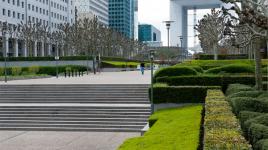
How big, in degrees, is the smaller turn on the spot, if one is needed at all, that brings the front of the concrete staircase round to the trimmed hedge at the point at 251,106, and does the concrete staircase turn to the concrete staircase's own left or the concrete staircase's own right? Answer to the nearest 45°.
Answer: approximately 45° to the concrete staircase's own left

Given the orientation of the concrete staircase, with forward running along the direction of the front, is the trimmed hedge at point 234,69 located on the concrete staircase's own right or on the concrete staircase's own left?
on the concrete staircase's own left

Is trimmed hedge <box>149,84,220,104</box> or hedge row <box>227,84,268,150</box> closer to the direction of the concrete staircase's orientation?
the hedge row

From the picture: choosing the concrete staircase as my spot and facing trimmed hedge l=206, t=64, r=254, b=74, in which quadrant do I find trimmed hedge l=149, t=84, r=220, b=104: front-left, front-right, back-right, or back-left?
front-right

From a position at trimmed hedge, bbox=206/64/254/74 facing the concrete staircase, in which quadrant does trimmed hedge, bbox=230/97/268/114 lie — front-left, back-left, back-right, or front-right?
front-left

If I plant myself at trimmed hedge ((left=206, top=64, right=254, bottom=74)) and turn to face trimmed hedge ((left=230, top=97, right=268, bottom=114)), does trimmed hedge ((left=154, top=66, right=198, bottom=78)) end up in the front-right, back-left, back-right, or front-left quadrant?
front-right

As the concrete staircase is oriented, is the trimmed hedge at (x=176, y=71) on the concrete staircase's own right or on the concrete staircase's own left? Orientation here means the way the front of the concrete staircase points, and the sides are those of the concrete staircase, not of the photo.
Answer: on the concrete staircase's own left

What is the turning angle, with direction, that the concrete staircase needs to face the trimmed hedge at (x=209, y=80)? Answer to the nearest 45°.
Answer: approximately 90° to its left

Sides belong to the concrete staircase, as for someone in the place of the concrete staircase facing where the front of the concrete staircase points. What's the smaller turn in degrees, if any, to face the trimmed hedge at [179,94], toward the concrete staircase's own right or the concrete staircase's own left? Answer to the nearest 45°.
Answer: approximately 90° to the concrete staircase's own left

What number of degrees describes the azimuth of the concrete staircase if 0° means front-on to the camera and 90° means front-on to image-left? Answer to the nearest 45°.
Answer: approximately 0°

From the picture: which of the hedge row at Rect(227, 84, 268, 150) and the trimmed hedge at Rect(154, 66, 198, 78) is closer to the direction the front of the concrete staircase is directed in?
the hedge row
